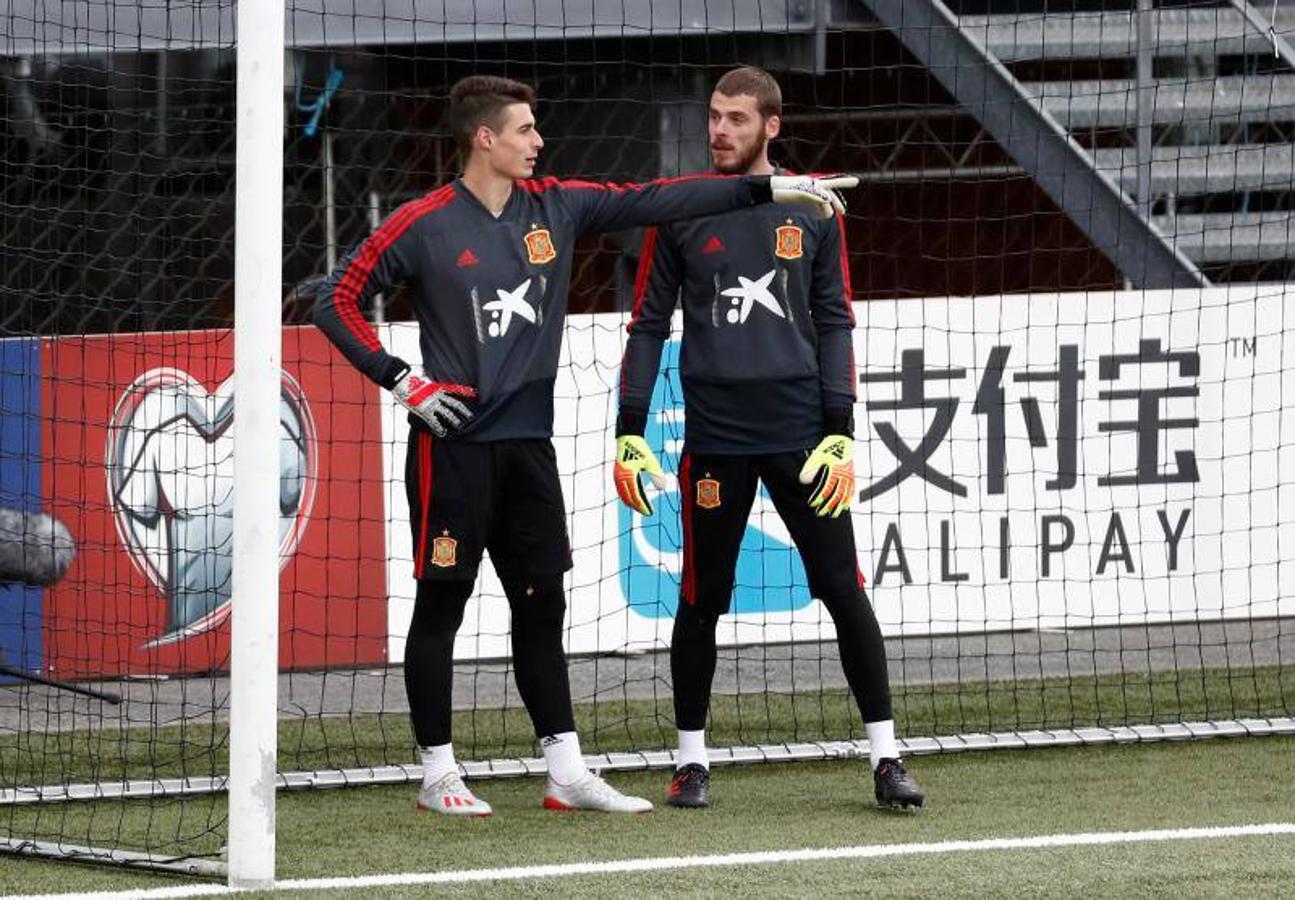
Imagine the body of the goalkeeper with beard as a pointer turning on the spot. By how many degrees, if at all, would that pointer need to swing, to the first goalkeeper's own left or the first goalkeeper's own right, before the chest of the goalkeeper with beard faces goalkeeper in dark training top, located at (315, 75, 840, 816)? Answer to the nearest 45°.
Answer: approximately 90° to the first goalkeeper's own right

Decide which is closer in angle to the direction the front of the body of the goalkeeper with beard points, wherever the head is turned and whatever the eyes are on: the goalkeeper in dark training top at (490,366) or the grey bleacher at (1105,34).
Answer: the goalkeeper in dark training top

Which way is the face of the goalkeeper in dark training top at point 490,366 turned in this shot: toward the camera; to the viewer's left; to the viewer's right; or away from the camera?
to the viewer's right

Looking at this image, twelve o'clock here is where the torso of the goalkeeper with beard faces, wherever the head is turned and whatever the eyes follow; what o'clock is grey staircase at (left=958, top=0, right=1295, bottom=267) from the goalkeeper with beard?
The grey staircase is roughly at 7 o'clock from the goalkeeper with beard.

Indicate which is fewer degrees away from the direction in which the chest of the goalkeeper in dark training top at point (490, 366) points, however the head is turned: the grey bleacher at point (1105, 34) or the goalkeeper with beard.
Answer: the goalkeeper with beard

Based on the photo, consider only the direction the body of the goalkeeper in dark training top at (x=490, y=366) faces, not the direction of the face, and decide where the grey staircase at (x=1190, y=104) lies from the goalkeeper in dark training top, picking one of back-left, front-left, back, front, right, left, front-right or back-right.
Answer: left

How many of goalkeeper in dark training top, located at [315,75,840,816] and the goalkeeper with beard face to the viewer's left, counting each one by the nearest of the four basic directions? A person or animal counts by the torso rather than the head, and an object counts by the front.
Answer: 0

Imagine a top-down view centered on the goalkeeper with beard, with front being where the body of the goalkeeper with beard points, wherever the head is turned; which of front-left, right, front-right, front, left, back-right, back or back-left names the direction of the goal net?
back

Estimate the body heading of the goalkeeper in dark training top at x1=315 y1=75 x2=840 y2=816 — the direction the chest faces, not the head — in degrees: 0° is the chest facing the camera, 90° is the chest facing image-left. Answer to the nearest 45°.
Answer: approximately 315°

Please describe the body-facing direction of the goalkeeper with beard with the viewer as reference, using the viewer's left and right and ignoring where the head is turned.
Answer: facing the viewer

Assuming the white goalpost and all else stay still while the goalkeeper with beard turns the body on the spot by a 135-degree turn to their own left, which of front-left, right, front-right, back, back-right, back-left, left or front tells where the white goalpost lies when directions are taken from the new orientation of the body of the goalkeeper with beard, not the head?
back
